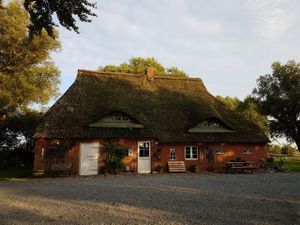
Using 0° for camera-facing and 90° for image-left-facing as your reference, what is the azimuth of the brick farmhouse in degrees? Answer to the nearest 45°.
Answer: approximately 0°

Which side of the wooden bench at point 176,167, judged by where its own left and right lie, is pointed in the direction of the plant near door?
right

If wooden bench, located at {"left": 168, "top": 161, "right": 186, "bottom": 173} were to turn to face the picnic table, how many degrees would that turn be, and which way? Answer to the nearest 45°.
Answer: approximately 90° to its left

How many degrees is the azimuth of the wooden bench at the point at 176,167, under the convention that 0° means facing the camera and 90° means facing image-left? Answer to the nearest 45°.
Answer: approximately 0°

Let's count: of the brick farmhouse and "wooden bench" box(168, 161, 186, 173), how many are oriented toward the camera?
2

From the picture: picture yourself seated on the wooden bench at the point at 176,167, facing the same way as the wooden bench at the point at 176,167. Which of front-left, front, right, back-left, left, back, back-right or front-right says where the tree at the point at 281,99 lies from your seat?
back-left

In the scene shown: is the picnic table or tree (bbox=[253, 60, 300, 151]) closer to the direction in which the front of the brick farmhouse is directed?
the picnic table

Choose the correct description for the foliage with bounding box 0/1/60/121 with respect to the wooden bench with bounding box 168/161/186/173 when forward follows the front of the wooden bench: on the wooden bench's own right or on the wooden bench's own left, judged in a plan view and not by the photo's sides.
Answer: on the wooden bench's own right
